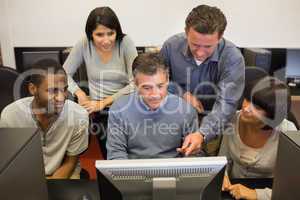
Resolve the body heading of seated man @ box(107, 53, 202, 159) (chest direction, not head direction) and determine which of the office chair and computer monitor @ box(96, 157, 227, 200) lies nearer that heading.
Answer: the computer monitor

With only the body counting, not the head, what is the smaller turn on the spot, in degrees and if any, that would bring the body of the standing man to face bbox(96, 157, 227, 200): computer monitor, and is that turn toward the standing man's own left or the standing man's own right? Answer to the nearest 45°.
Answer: approximately 45° to the standing man's own left

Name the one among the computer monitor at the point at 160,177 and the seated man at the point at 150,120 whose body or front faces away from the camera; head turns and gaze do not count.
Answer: the computer monitor

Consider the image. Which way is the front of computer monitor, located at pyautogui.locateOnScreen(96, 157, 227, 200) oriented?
away from the camera
